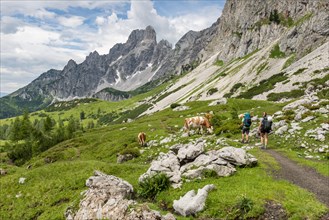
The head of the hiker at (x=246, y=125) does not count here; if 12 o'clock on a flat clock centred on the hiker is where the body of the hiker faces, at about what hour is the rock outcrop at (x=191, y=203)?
The rock outcrop is roughly at 8 o'clock from the hiker.

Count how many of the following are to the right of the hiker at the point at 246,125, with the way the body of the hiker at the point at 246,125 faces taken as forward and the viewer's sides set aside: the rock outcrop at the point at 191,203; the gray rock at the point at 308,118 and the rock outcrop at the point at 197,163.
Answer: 1

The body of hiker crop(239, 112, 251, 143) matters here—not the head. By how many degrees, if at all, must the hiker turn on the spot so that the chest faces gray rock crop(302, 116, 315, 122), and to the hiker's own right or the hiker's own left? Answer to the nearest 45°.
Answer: approximately 90° to the hiker's own right

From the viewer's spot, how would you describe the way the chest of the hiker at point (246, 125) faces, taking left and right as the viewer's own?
facing away from the viewer and to the left of the viewer

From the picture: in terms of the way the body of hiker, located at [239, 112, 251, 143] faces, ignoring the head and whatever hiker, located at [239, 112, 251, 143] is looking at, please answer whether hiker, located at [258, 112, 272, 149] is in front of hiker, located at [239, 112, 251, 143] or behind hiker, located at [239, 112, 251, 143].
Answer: behind

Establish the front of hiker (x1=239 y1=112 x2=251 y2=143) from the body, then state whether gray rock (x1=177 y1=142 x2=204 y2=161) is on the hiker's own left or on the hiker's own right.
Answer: on the hiker's own left

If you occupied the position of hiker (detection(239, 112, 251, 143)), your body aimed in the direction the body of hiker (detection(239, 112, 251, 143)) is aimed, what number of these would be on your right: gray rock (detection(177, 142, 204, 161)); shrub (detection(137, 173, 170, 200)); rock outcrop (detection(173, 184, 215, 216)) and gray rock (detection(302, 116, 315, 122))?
1

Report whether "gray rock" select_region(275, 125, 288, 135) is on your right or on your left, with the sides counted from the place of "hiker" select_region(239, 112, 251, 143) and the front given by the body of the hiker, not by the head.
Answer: on your right

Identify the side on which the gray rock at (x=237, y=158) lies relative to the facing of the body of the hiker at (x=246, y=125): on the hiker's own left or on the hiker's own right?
on the hiker's own left
